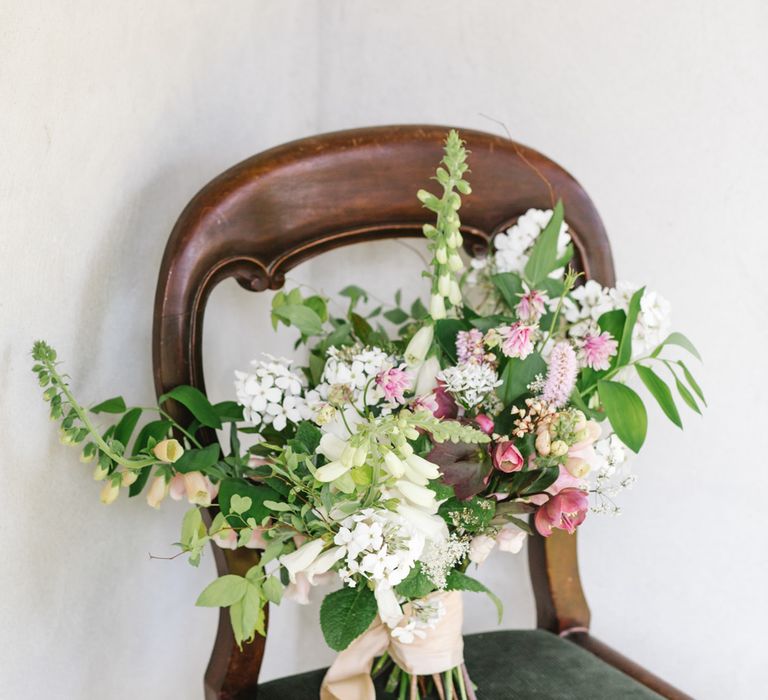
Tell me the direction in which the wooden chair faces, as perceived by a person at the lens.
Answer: facing the viewer and to the right of the viewer
